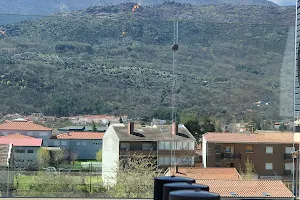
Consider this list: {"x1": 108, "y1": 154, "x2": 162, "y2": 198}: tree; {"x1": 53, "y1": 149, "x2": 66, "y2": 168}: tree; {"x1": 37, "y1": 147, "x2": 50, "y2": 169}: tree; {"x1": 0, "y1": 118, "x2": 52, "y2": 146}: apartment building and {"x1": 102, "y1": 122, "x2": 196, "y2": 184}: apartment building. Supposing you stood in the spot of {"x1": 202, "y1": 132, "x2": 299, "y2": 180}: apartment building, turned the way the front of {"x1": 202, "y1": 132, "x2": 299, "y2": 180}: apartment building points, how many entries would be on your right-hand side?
5

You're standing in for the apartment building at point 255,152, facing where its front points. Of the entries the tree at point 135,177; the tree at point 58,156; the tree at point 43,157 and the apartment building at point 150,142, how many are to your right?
4

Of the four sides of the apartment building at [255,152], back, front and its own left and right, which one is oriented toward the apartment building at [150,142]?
right

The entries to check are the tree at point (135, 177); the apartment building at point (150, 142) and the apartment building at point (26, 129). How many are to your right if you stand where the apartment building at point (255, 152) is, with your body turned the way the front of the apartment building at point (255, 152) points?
3

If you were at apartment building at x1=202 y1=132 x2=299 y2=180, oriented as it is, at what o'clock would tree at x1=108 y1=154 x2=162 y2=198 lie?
The tree is roughly at 3 o'clock from the apartment building.

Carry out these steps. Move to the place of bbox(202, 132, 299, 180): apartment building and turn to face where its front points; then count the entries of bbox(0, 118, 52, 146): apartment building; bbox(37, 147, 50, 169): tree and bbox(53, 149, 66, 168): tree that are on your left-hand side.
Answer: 0

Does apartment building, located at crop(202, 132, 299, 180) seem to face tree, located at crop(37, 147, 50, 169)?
no

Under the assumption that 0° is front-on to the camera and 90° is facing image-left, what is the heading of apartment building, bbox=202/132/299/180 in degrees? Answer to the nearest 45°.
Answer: approximately 0°

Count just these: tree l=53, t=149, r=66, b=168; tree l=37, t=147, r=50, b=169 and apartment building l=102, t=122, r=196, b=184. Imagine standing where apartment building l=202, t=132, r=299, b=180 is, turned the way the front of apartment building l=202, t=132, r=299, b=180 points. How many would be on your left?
0

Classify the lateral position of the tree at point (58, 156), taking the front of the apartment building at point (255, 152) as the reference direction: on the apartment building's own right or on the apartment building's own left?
on the apartment building's own right
